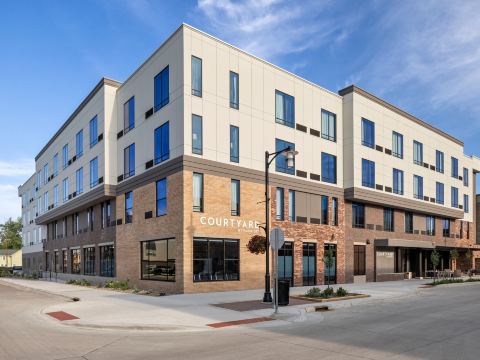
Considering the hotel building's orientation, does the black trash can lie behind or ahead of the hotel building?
ahead
